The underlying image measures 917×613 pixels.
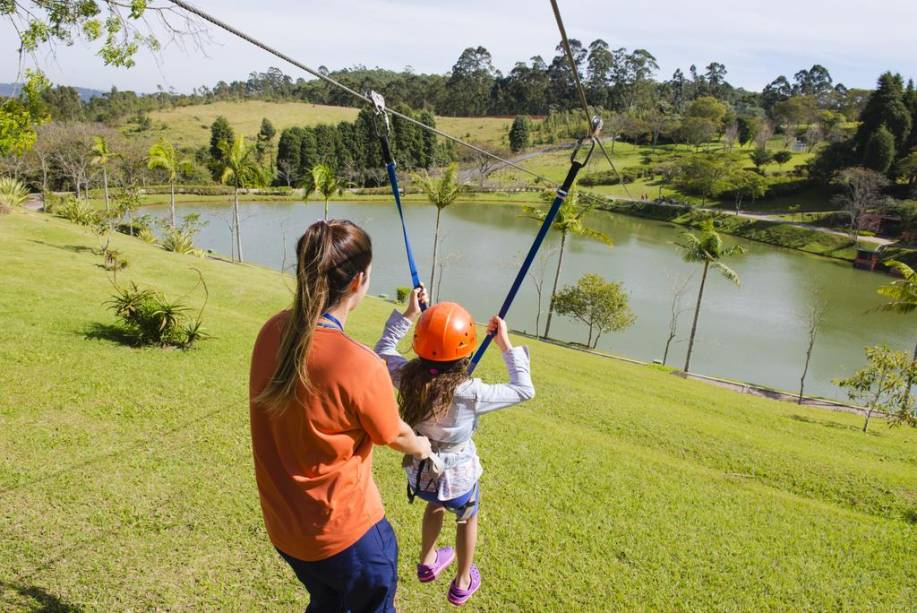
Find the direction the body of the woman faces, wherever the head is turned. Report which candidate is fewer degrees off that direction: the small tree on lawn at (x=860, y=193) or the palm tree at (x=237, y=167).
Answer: the small tree on lawn

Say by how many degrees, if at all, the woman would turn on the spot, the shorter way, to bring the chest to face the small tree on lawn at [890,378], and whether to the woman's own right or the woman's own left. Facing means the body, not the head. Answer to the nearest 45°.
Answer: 0° — they already face it

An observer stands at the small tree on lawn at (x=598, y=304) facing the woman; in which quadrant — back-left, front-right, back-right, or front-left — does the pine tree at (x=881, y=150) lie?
back-left

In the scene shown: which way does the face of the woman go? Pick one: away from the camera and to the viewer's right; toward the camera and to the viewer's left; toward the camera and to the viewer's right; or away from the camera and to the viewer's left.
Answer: away from the camera and to the viewer's right

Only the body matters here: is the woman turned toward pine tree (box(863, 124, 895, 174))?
yes

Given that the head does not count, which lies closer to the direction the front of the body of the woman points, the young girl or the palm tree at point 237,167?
the young girl

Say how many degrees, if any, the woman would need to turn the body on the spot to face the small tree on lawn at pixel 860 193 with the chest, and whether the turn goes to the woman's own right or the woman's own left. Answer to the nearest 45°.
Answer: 0° — they already face it

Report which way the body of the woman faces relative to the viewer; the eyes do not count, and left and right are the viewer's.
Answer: facing away from the viewer and to the right of the viewer

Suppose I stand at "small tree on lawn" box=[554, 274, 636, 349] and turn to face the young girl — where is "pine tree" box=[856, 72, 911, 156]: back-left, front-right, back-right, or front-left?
back-left

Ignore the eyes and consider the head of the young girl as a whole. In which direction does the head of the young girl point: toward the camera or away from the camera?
away from the camera

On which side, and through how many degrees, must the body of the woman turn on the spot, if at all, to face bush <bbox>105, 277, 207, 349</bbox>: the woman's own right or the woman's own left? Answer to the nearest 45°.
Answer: approximately 45° to the woman's own left

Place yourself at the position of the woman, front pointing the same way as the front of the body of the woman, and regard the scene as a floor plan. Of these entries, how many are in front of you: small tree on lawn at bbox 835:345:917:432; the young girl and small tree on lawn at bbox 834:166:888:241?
3
